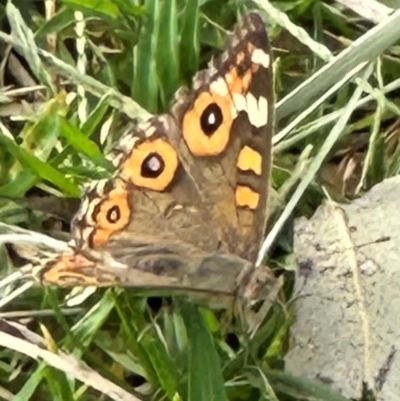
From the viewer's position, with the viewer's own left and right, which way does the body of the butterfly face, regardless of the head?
facing to the right of the viewer
